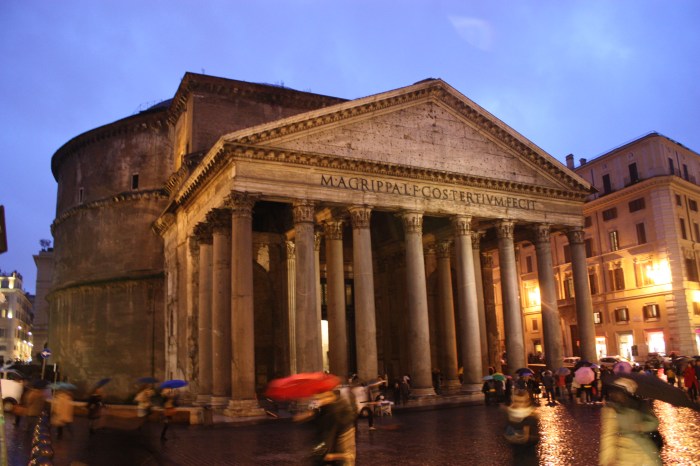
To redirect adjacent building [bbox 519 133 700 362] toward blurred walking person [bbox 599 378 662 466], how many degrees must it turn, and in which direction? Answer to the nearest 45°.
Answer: approximately 45° to its left

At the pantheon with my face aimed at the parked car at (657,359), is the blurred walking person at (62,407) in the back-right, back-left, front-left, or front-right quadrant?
back-right

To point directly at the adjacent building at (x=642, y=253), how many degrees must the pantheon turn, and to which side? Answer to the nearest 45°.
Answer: approximately 90° to its left

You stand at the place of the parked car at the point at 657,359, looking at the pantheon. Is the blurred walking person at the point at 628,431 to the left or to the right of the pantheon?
left

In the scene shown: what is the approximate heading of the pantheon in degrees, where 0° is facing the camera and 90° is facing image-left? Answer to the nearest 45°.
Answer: approximately 315°
